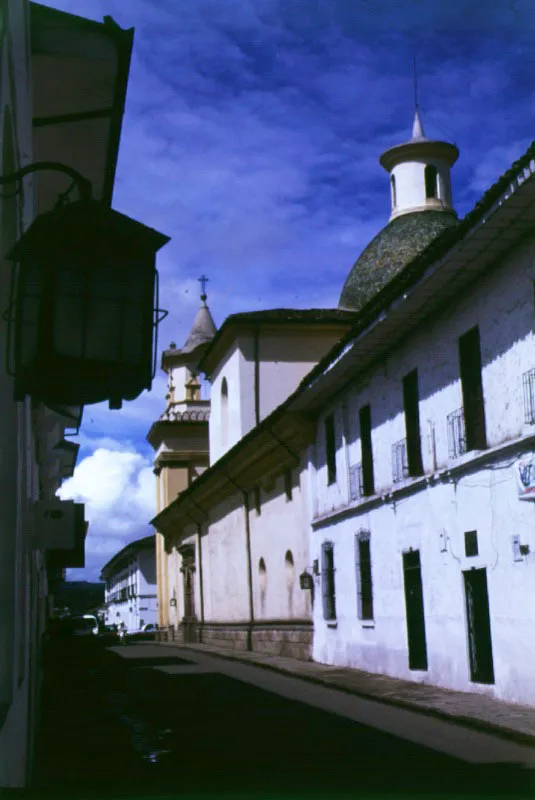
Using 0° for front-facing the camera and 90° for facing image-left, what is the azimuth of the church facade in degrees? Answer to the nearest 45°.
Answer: approximately 45°

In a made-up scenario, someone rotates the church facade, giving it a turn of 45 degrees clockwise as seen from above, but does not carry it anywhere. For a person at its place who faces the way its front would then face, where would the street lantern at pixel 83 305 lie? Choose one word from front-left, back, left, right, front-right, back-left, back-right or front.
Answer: left
